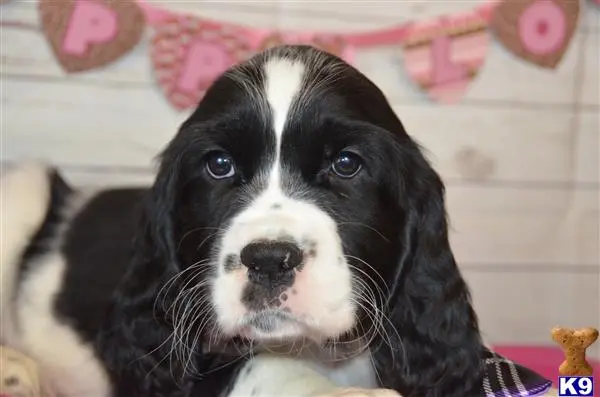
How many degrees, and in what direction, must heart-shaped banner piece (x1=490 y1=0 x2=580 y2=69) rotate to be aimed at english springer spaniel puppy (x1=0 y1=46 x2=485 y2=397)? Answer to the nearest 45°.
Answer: approximately 45° to its right

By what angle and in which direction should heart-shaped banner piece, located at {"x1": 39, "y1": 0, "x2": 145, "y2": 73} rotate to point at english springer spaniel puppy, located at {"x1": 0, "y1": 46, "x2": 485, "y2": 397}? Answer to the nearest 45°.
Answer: approximately 45° to its left

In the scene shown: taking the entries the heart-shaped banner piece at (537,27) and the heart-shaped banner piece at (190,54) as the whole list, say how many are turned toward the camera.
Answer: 2

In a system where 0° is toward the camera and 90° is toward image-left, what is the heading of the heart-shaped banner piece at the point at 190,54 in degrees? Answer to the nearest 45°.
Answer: approximately 0°

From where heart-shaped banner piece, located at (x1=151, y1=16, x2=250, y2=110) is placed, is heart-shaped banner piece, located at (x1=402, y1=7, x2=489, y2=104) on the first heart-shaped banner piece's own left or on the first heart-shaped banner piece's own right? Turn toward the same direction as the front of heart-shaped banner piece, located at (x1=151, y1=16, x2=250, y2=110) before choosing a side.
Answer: on the first heart-shaped banner piece's own left

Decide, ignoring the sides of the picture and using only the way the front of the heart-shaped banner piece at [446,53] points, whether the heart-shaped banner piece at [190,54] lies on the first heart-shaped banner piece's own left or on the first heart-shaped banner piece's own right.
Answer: on the first heart-shaped banner piece's own right

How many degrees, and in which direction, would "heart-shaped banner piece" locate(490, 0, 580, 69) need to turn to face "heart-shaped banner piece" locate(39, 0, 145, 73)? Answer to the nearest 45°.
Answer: approximately 90° to its right

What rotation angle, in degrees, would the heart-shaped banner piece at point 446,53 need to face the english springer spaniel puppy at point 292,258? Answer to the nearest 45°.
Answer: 0° — it already faces it
